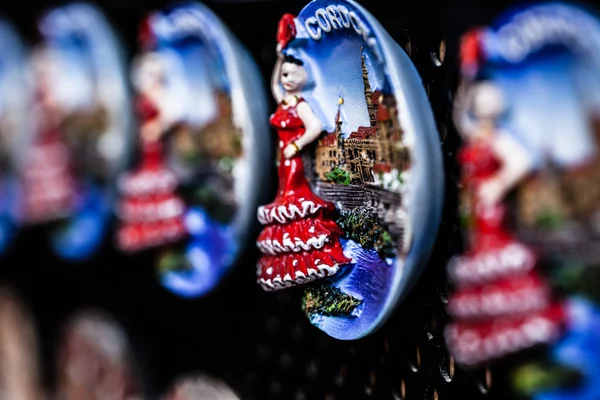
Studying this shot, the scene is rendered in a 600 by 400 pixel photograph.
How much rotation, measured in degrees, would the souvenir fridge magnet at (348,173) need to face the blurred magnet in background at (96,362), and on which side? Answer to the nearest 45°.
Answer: approximately 90° to its right

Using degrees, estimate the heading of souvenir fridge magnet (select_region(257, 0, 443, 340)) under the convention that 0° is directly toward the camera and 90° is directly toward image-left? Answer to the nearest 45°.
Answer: approximately 45°

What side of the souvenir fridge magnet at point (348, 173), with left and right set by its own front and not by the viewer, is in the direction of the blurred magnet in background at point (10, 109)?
right

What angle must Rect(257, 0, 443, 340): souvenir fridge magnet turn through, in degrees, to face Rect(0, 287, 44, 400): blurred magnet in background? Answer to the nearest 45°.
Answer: approximately 90° to its right
